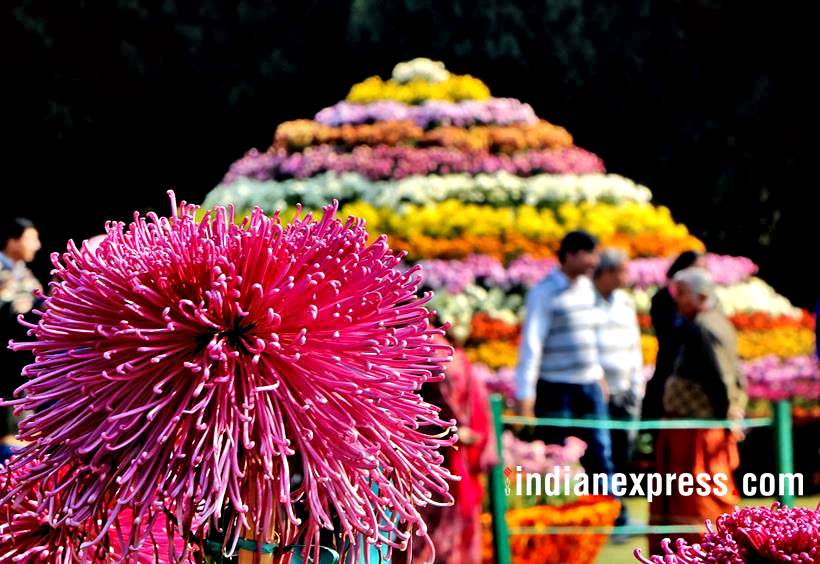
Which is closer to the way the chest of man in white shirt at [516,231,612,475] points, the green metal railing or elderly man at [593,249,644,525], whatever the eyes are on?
the green metal railing

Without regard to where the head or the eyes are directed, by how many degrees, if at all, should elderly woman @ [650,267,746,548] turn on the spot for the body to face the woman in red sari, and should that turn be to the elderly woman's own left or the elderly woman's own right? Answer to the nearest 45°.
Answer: approximately 45° to the elderly woman's own left

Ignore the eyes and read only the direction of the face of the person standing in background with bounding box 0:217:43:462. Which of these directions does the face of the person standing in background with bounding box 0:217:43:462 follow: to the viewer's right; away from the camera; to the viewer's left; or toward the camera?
to the viewer's right
